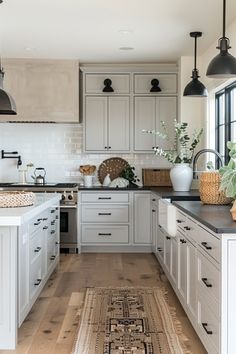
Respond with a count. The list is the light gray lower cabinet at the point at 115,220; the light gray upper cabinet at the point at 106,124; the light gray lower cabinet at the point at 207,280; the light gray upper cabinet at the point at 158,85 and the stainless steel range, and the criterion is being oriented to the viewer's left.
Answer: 1

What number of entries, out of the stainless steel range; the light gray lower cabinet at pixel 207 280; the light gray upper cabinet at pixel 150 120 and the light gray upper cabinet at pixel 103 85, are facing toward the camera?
3

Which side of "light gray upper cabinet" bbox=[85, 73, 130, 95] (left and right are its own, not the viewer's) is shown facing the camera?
front

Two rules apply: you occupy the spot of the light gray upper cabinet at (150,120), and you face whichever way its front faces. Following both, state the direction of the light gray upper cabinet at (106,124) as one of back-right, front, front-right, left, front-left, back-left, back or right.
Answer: right

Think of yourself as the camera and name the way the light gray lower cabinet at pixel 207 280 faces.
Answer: facing to the left of the viewer

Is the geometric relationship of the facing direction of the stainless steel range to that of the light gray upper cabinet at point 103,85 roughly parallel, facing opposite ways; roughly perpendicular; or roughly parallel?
roughly parallel

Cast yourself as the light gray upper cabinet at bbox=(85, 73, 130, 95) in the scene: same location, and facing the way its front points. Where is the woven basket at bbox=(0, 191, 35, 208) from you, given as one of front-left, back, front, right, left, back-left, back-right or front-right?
front

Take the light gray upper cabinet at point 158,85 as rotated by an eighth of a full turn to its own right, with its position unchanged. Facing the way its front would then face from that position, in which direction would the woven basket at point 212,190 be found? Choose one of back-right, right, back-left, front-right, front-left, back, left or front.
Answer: front-left

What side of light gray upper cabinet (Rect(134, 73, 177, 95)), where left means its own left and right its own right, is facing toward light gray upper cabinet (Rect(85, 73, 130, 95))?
right

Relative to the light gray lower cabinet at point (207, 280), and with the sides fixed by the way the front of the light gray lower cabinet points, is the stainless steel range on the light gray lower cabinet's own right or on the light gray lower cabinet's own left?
on the light gray lower cabinet's own right

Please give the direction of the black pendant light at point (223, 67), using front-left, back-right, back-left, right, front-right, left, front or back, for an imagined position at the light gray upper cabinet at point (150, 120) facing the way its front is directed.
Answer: front

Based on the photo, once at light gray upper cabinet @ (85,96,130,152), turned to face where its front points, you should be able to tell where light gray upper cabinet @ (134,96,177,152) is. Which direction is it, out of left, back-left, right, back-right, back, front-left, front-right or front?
left

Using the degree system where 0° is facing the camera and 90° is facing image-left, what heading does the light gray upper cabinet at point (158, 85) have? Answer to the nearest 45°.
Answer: approximately 0°

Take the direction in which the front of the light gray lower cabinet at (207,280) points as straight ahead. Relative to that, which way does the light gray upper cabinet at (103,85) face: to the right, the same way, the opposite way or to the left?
to the left

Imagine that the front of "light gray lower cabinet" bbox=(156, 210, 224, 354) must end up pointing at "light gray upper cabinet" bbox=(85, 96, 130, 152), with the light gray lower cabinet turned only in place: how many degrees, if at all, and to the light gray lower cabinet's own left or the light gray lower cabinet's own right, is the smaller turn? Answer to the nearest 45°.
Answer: approximately 90° to the light gray lower cabinet's own right

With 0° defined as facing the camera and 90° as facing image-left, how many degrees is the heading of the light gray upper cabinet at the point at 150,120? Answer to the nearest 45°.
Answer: approximately 0°
